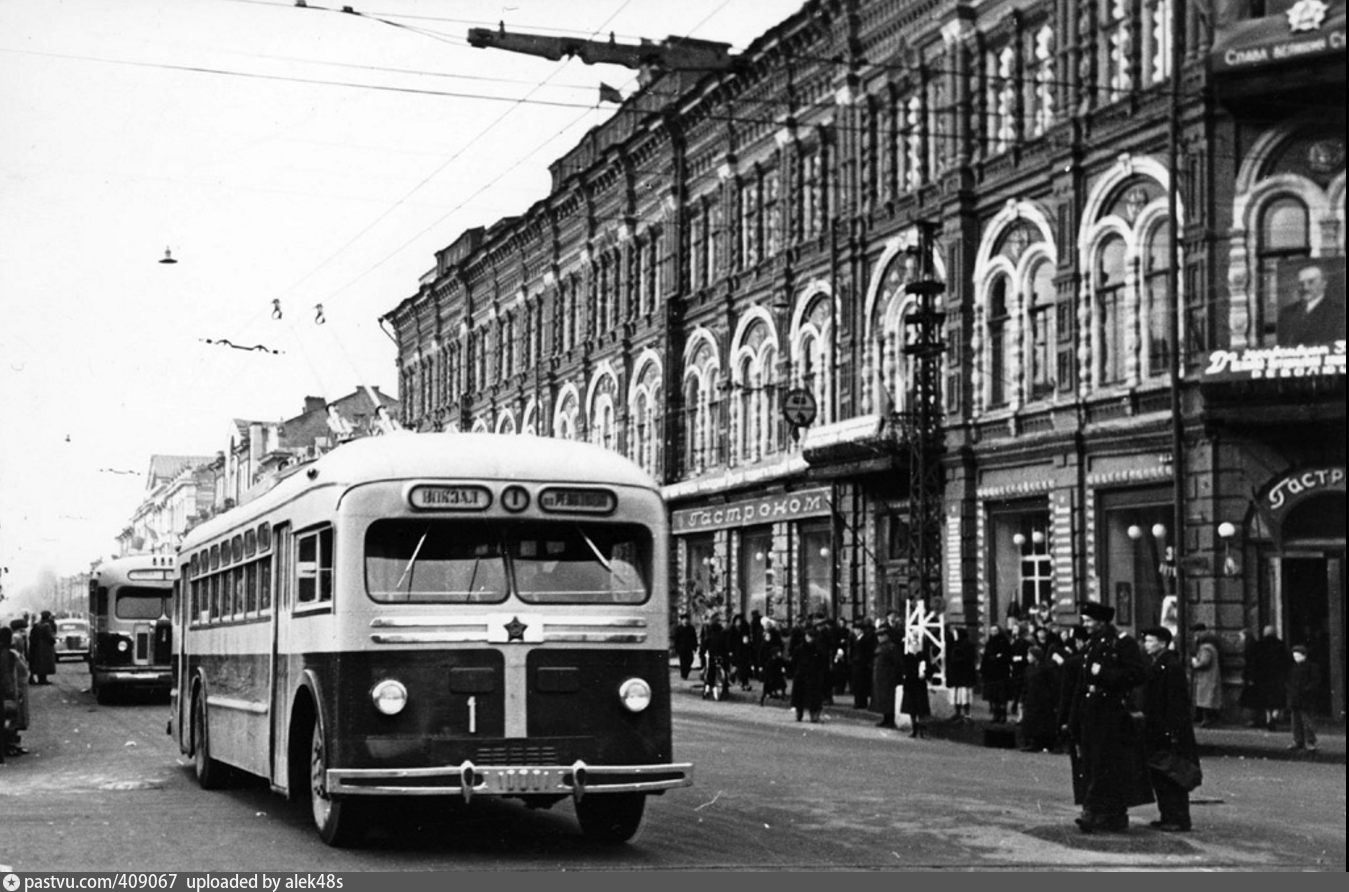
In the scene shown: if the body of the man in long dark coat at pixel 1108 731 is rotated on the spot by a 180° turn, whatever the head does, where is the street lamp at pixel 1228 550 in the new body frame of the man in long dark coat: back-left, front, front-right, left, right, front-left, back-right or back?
front-left

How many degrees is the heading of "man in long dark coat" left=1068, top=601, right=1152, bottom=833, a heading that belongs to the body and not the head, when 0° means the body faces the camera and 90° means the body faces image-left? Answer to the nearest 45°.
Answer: approximately 45°

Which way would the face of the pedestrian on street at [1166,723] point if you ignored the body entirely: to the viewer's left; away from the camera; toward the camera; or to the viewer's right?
to the viewer's left

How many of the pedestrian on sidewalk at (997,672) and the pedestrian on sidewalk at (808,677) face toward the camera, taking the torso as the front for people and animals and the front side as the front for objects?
2

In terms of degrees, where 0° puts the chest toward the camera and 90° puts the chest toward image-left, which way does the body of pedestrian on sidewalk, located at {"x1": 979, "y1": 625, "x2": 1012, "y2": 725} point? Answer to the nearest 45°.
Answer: approximately 0°

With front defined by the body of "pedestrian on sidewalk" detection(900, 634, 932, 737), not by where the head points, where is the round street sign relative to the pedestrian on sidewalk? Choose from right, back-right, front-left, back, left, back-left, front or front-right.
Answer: back

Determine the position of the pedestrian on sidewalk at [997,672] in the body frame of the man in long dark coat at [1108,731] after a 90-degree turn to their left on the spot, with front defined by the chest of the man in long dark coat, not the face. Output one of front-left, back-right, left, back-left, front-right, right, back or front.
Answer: back-left
